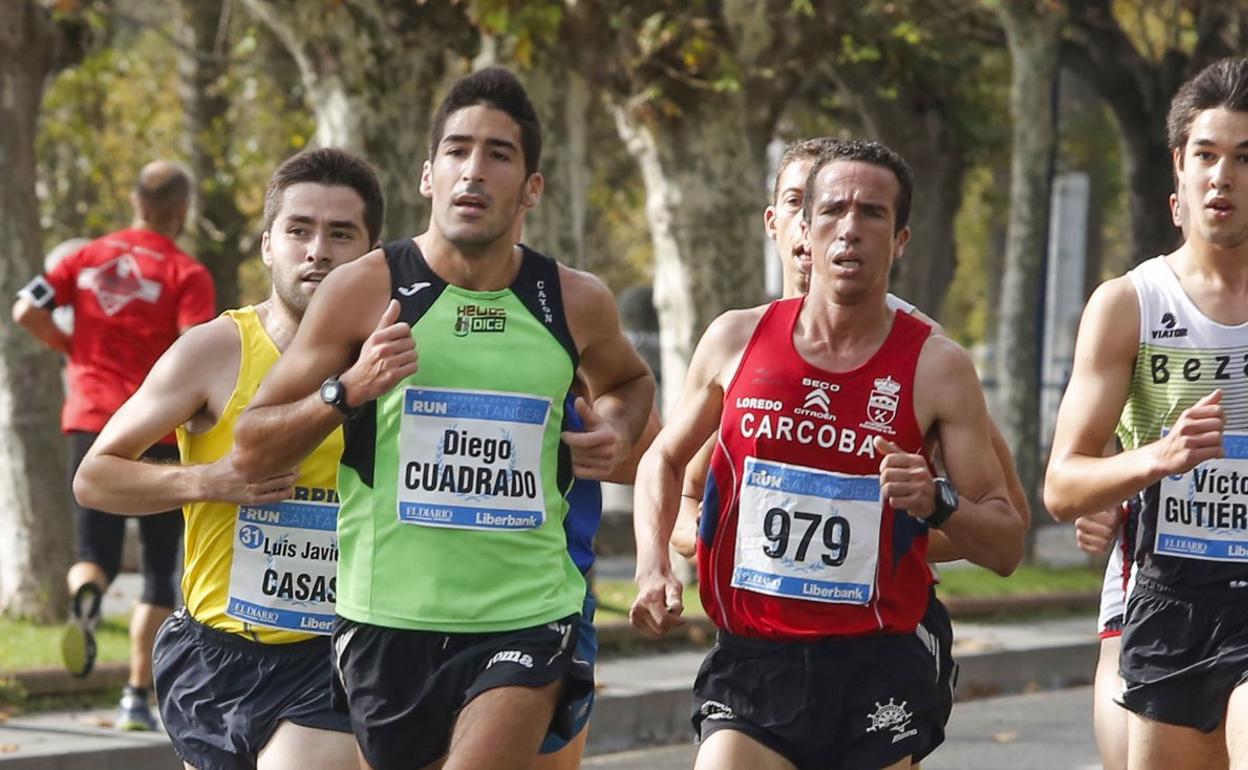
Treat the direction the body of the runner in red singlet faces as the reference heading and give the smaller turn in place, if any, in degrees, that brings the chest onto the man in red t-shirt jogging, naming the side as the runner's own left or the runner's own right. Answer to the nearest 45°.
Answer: approximately 135° to the runner's own right

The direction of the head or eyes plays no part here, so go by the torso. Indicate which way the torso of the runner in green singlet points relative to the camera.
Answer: toward the camera

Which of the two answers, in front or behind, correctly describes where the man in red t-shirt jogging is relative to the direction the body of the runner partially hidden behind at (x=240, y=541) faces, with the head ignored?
behind

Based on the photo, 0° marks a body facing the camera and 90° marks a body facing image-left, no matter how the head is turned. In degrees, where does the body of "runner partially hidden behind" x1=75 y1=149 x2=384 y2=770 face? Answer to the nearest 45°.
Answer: approximately 315°

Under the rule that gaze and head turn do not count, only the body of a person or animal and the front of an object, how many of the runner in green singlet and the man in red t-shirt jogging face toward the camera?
1

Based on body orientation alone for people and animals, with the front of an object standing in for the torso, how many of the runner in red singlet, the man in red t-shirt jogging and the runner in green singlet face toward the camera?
2

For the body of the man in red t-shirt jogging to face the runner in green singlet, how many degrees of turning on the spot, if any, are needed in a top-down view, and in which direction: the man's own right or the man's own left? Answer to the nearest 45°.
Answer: approximately 180°

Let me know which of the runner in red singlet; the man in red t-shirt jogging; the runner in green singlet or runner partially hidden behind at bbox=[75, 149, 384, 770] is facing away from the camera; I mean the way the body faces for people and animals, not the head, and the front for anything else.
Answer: the man in red t-shirt jogging

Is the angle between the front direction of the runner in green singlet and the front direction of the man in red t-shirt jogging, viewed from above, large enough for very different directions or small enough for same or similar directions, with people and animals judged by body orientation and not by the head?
very different directions

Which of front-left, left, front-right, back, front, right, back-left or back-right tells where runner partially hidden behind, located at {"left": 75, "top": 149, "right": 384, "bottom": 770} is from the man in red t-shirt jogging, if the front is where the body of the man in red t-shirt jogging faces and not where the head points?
back

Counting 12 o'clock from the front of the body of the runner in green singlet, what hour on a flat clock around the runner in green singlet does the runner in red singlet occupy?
The runner in red singlet is roughly at 9 o'clock from the runner in green singlet.

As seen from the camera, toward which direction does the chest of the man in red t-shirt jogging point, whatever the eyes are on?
away from the camera

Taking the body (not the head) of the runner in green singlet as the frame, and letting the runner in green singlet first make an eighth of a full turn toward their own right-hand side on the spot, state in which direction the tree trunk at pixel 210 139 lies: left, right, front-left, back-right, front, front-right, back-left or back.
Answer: back-right

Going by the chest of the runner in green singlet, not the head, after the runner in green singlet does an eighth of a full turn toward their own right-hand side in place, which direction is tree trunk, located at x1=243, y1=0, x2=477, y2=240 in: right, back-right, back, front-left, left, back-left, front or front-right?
back-right

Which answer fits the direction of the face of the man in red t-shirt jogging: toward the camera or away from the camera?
away from the camera
